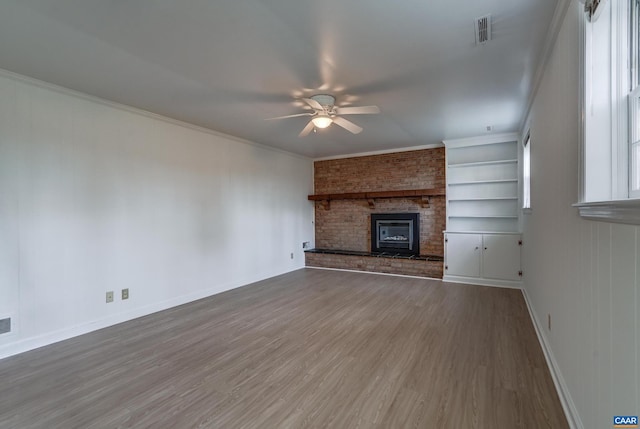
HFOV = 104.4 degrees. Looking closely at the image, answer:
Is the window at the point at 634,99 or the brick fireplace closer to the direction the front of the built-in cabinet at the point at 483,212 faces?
the window

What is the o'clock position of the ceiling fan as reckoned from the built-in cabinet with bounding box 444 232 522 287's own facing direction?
The ceiling fan is roughly at 1 o'clock from the built-in cabinet.

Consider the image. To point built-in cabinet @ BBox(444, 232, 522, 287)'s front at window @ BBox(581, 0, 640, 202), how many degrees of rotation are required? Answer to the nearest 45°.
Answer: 0° — it already faces it

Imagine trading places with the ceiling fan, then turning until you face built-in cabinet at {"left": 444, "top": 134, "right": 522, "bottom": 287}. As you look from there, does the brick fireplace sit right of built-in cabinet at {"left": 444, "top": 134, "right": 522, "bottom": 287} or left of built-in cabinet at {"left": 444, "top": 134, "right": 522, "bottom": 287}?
left

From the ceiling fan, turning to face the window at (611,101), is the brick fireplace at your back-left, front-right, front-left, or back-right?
back-left

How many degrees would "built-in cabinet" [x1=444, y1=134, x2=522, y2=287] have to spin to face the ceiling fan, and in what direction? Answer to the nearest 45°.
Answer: approximately 45° to its right

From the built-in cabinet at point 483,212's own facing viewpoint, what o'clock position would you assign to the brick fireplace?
The brick fireplace is roughly at 3 o'clock from the built-in cabinet.

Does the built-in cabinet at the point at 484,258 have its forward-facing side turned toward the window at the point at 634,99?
yes

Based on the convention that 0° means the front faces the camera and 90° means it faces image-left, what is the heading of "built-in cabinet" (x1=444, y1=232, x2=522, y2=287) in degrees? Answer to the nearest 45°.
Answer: approximately 0°
